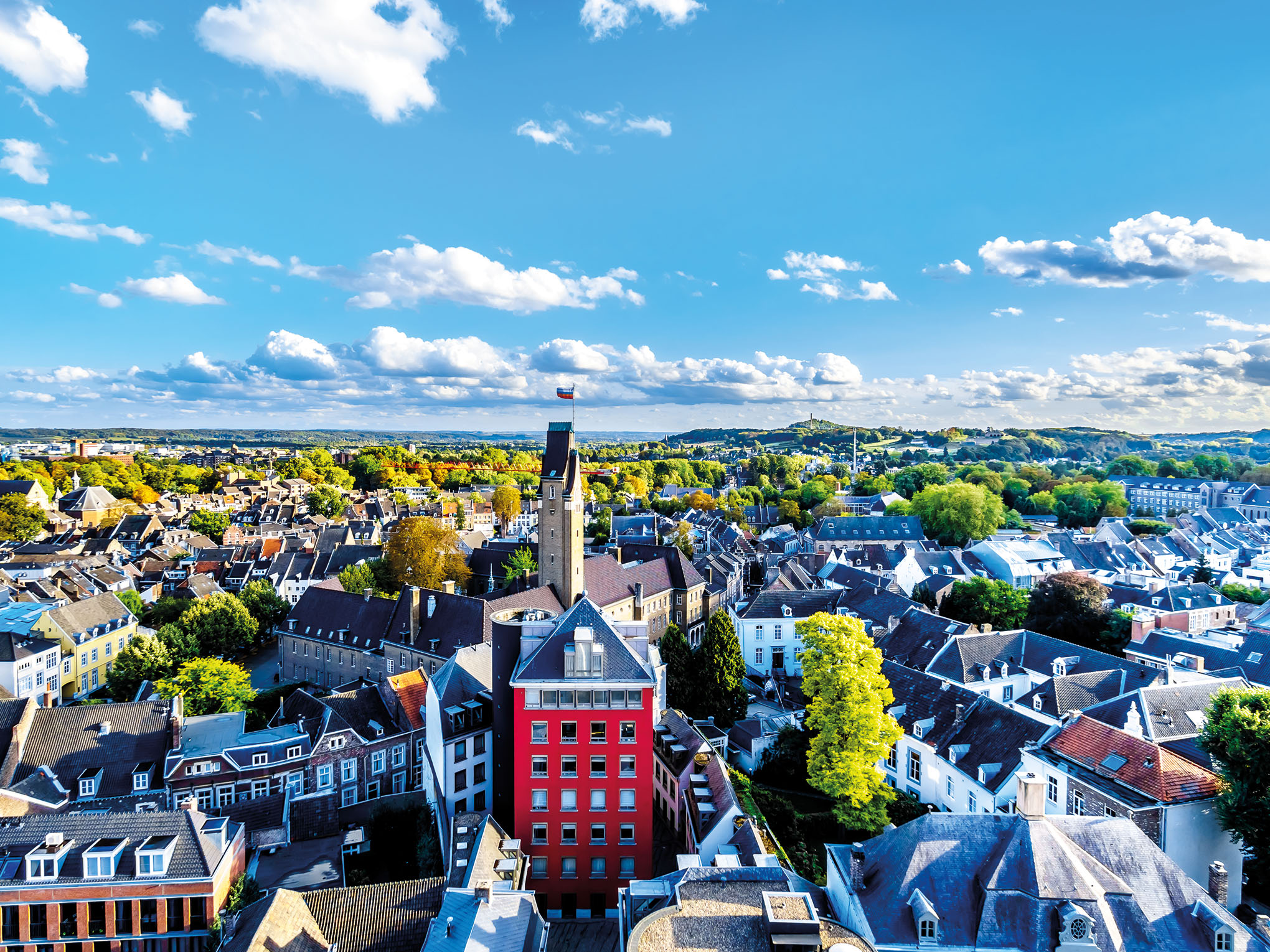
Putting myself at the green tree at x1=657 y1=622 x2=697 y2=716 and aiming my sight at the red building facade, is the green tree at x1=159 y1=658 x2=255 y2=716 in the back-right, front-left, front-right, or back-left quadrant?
front-right

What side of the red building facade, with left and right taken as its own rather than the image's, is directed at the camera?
front

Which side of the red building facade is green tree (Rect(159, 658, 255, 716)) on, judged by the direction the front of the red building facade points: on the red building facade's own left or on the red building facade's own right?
on the red building facade's own right

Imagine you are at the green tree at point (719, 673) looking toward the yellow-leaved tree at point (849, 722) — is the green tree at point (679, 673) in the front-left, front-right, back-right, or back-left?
back-right

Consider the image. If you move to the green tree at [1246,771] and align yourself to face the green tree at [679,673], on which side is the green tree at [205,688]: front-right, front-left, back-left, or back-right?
front-left

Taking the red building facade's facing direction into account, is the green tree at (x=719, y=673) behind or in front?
behind

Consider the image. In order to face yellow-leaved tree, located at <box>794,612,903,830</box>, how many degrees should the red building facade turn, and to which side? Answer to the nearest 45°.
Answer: approximately 90° to its left

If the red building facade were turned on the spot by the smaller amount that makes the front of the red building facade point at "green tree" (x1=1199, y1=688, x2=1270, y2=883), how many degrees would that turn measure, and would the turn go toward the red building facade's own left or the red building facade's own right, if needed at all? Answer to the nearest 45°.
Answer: approximately 90° to the red building facade's own left

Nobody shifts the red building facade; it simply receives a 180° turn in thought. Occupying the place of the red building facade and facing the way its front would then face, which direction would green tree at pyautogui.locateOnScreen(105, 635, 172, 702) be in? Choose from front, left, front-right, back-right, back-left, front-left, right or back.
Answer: front-left
